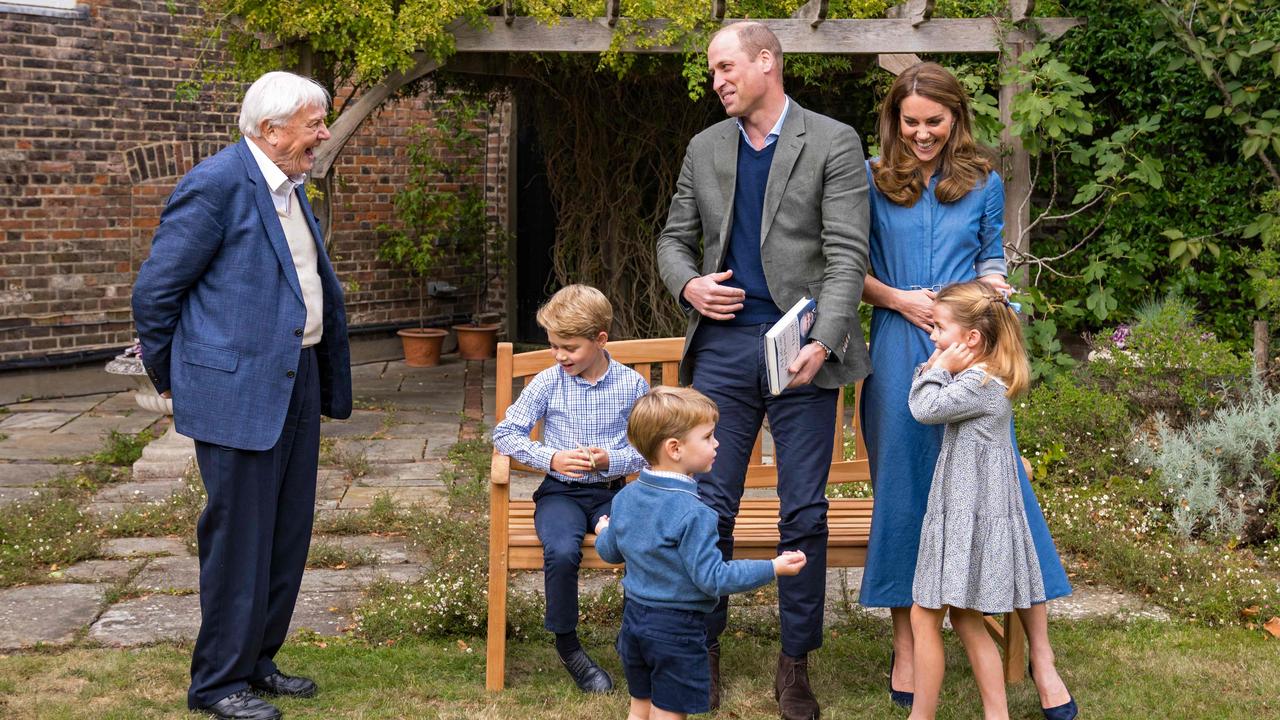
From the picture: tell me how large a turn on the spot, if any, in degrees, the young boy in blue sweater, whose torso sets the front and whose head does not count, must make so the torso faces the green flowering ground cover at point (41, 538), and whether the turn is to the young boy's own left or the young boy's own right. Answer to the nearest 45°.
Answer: approximately 90° to the young boy's own left

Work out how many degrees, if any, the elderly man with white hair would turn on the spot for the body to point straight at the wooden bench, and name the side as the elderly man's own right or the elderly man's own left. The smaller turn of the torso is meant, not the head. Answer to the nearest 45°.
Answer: approximately 45° to the elderly man's own left

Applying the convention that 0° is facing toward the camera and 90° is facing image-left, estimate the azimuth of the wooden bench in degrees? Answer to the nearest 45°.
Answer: approximately 0°

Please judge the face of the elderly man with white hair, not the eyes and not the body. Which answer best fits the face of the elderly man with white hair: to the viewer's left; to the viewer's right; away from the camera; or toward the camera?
to the viewer's right

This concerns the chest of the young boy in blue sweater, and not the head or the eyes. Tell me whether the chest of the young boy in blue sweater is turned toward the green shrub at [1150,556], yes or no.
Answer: yes

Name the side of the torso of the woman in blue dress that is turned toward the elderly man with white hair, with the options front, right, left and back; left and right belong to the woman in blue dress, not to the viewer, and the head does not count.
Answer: right

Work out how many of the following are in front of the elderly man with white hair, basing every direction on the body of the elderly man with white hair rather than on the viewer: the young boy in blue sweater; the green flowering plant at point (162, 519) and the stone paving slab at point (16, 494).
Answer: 1

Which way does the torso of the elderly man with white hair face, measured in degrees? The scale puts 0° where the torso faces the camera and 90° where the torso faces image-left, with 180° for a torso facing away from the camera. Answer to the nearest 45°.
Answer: approximately 315°

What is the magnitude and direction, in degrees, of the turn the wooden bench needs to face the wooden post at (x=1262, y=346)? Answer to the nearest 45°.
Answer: approximately 135° to its left

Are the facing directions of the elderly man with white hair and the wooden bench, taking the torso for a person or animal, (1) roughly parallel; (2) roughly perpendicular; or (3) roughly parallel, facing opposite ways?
roughly perpendicular

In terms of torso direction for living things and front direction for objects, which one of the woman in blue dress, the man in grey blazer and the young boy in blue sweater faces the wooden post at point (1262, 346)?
the young boy in blue sweater

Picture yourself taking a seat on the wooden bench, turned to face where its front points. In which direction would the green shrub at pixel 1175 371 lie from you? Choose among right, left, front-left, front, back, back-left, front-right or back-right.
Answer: back-left

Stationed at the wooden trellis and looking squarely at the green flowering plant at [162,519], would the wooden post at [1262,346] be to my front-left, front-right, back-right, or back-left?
back-left

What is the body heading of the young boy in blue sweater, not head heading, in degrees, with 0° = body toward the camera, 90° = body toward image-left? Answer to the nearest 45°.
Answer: approximately 225°

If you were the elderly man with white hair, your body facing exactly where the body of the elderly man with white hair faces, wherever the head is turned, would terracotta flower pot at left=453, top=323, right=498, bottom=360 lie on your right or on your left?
on your left

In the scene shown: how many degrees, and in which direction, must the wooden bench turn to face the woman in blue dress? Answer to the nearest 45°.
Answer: approximately 90° to its left
